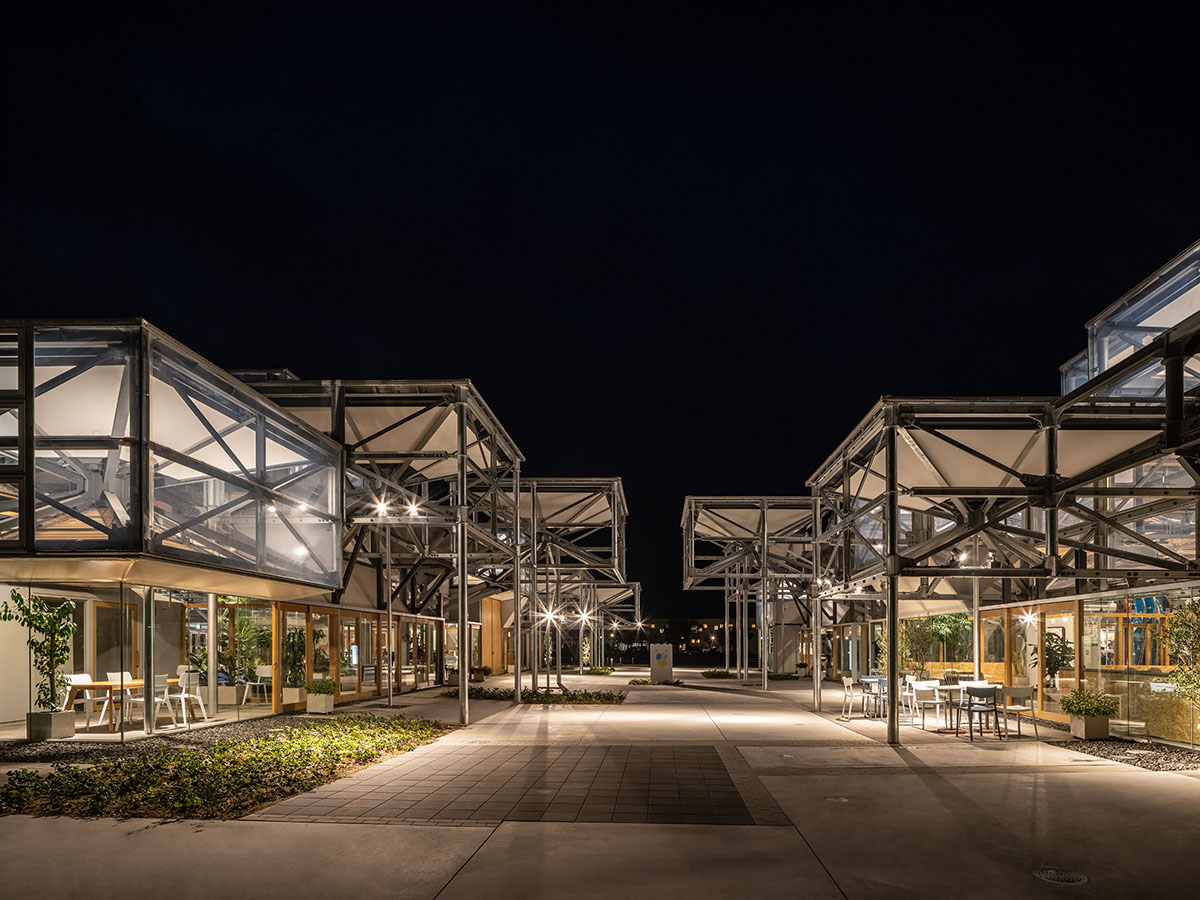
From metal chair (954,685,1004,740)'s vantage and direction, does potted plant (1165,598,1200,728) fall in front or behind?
behind
